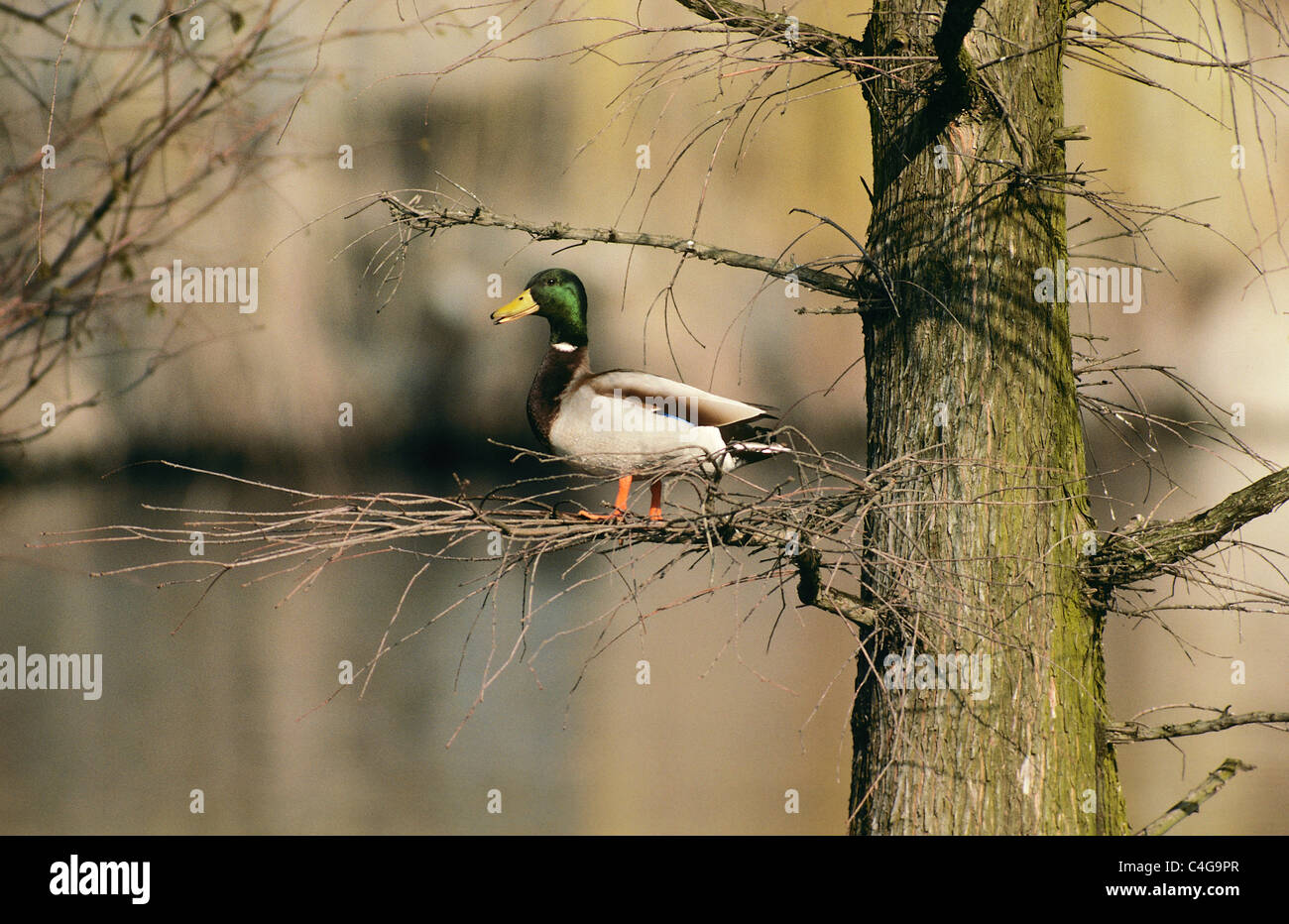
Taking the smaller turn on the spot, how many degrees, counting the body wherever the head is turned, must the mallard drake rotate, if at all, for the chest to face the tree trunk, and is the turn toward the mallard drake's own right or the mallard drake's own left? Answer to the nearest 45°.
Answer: approximately 135° to the mallard drake's own left

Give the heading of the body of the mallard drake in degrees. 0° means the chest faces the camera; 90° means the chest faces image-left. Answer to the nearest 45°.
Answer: approximately 90°
